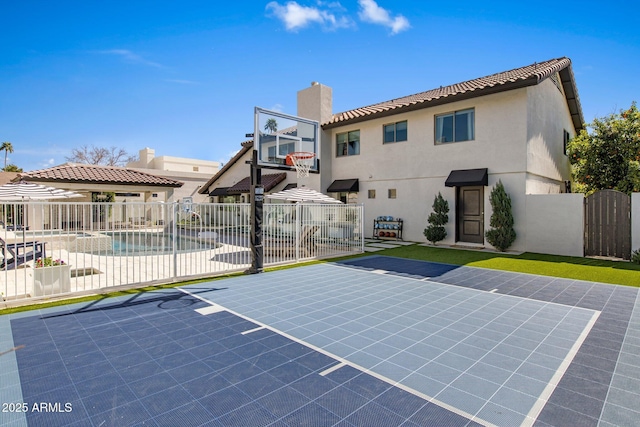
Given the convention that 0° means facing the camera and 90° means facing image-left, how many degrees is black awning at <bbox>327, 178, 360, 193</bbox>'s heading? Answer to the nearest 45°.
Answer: approximately 45°

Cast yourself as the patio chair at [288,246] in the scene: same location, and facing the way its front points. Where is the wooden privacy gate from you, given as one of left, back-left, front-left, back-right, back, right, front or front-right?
back

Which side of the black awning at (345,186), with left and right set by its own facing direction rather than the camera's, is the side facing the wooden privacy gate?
left

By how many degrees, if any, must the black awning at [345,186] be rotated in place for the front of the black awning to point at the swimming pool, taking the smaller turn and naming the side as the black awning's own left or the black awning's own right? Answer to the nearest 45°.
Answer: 0° — it already faces it

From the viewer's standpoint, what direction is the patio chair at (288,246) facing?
to the viewer's left

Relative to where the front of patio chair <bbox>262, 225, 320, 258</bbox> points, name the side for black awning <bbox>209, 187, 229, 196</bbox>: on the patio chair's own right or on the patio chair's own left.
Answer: on the patio chair's own right

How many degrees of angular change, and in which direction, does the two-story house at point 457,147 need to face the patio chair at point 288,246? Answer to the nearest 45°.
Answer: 0° — it already faces it
